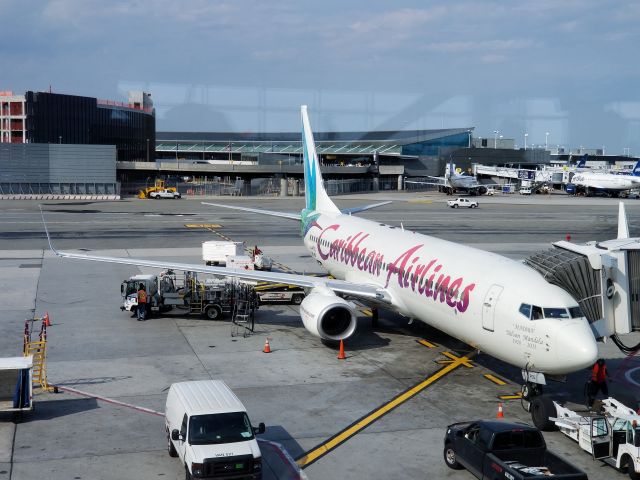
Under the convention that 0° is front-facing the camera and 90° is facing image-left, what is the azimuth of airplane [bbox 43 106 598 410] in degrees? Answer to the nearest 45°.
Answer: approximately 315°

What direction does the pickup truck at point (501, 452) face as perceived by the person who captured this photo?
facing away from the viewer and to the left of the viewer

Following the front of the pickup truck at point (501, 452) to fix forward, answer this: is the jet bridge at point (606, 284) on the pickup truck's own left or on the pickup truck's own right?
on the pickup truck's own right

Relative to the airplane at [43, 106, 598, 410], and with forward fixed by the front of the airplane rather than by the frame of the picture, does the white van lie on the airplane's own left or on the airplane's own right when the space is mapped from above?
on the airplane's own right

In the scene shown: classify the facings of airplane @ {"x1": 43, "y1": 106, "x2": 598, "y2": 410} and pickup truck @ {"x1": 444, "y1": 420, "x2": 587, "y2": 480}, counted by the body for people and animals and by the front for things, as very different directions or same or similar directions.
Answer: very different directions

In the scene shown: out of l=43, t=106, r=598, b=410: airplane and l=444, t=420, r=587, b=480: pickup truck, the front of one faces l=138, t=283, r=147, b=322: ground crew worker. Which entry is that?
the pickup truck

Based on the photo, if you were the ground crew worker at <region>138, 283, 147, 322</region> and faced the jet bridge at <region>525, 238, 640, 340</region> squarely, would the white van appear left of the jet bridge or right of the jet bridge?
right

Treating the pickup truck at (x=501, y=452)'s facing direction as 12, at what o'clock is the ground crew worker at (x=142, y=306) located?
The ground crew worker is roughly at 12 o'clock from the pickup truck.

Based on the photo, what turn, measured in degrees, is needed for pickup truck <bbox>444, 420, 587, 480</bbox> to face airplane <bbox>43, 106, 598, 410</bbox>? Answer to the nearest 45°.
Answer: approximately 45° to its right

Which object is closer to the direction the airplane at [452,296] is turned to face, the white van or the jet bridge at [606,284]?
the jet bridge

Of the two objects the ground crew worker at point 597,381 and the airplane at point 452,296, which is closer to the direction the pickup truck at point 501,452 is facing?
the airplane
